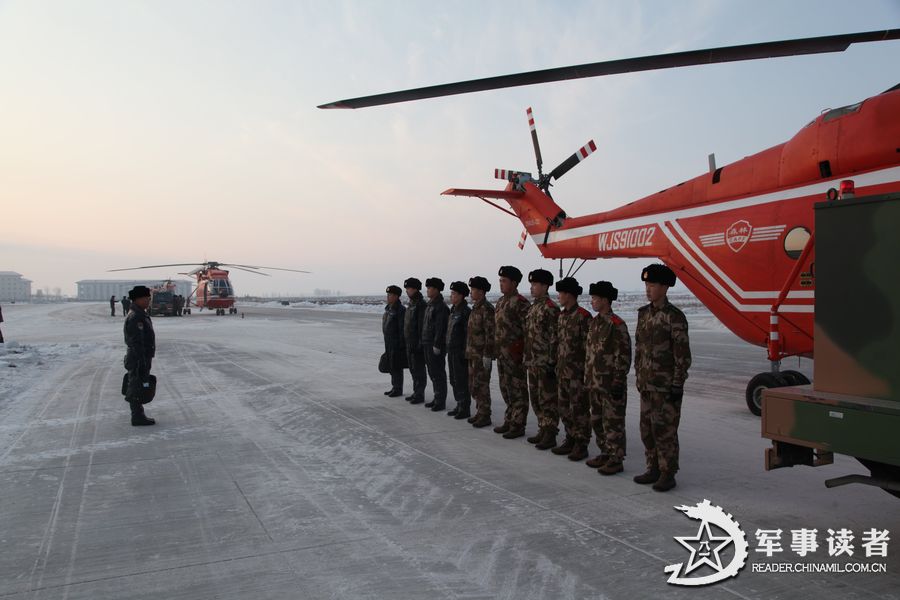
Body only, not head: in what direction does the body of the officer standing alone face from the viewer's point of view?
to the viewer's right

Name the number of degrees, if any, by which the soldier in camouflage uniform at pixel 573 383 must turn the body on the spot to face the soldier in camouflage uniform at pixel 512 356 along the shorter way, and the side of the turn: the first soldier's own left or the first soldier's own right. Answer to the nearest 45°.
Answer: approximately 90° to the first soldier's own right

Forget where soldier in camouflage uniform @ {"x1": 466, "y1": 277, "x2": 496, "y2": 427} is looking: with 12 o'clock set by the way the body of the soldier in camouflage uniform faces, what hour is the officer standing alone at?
The officer standing alone is roughly at 12 o'clock from the soldier in camouflage uniform.

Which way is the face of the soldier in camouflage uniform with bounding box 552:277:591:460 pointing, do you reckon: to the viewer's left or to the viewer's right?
to the viewer's left

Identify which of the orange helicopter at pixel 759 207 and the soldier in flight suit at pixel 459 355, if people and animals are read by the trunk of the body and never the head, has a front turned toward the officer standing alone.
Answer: the soldier in flight suit

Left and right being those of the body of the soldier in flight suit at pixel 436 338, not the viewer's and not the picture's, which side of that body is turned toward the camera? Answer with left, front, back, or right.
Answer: left

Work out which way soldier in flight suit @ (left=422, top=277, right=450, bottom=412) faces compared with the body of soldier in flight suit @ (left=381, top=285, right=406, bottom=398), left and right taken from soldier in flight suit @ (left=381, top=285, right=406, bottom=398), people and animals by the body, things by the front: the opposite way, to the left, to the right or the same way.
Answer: the same way

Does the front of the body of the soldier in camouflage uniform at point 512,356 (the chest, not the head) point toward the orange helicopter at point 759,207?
no

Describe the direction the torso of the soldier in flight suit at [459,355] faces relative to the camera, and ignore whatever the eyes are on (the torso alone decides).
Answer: to the viewer's left

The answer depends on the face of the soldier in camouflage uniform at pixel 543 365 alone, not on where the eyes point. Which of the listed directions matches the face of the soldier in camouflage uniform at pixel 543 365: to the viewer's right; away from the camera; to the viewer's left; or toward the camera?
to the viewer's left

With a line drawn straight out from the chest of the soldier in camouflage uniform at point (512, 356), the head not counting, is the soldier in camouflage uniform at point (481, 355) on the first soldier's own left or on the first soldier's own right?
on the first soldier's own right

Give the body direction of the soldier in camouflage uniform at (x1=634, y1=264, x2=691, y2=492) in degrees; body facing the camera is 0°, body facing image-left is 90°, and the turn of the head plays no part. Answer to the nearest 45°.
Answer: approximately 45°

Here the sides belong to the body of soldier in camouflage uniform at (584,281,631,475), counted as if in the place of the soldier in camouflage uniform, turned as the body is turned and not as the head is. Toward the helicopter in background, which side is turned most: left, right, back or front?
right

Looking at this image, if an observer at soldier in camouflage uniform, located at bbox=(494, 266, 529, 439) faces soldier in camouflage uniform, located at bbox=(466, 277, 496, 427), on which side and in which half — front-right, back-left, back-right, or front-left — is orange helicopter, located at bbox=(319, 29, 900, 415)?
back-right

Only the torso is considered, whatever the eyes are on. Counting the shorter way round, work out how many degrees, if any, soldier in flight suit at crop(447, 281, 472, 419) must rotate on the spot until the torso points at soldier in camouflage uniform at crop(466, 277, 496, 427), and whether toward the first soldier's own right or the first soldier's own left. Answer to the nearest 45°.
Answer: approximately 135° to the first soldier's own left

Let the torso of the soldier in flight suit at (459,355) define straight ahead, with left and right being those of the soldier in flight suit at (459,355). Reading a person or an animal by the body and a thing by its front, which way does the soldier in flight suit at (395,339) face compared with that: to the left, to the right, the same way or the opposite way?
the same way

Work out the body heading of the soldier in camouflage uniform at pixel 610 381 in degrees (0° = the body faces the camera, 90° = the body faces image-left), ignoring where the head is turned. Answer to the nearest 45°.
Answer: approximately 45°

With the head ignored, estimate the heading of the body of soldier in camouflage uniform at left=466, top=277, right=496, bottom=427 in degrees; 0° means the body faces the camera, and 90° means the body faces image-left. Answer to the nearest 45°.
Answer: approximately 90°

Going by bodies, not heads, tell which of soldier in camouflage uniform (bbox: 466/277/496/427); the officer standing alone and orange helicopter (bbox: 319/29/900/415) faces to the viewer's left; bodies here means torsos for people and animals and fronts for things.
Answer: the soldier in camouflage uniform
